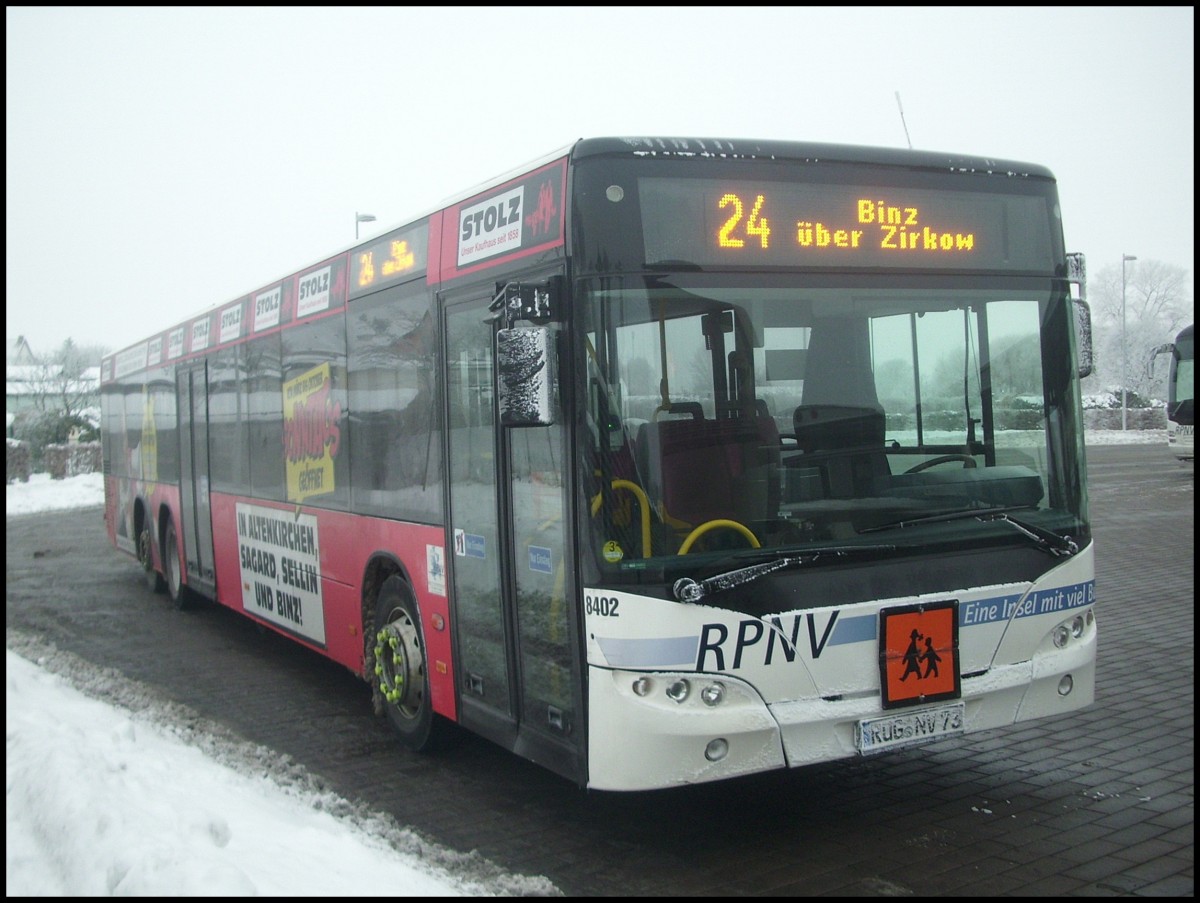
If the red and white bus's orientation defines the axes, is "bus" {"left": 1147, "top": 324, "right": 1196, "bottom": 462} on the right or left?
on its left

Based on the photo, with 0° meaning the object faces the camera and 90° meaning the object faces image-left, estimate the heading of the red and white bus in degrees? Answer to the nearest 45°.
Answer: approximately 315°
